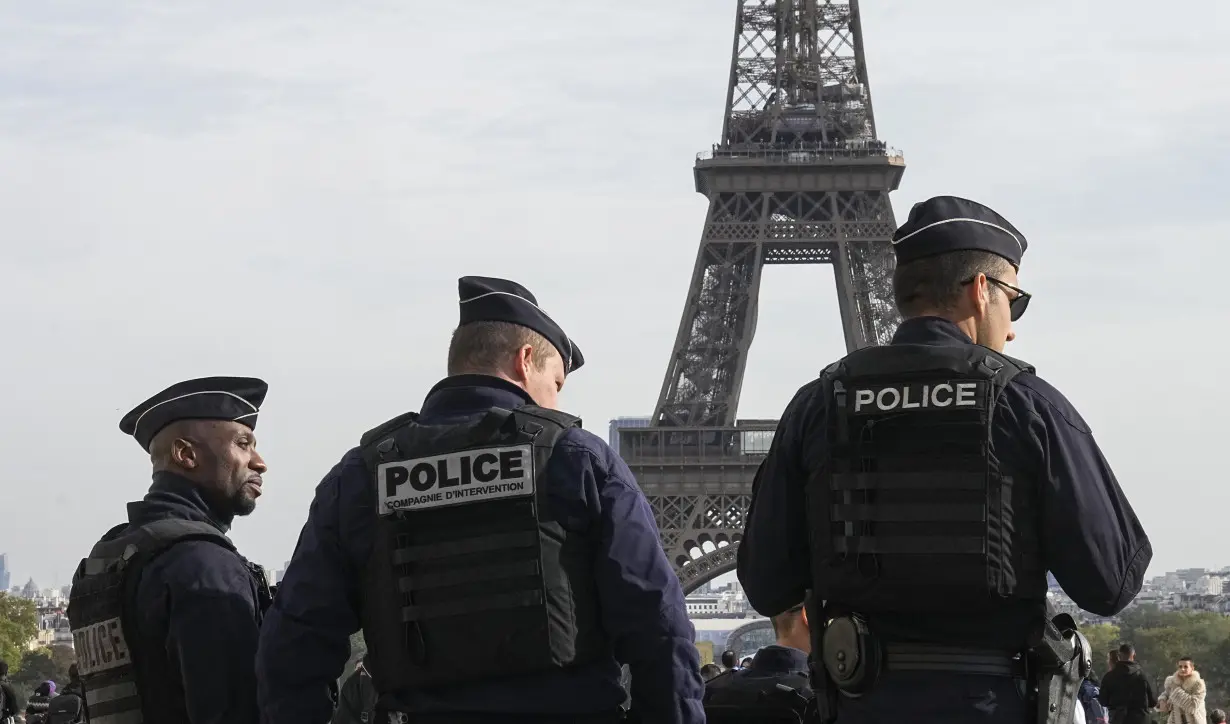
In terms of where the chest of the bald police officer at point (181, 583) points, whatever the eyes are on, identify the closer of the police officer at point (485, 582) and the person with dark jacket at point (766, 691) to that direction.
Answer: the person with dark jacket

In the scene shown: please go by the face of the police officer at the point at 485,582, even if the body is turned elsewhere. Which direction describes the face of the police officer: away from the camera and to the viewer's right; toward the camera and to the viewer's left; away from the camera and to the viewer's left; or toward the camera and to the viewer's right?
away from the camera and to the viewer's right

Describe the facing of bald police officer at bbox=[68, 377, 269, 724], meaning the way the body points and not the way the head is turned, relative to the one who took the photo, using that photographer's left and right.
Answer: facing away from the viewer and to the right of the viewer

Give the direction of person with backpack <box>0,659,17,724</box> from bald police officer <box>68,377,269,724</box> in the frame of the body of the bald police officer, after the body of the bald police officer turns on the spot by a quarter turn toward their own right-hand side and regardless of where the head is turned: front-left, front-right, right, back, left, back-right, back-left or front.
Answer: back-left

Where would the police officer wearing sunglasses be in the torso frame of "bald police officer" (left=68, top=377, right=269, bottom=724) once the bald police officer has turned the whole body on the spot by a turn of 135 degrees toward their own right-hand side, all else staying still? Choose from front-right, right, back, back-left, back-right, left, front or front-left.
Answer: front-left

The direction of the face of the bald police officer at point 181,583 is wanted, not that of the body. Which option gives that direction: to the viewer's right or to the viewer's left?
to the viewer's right

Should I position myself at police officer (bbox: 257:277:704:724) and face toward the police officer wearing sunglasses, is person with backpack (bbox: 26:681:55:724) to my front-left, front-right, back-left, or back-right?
back-left

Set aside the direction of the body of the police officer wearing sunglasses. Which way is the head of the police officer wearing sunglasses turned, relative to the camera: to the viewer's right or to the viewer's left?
to the viewer's right

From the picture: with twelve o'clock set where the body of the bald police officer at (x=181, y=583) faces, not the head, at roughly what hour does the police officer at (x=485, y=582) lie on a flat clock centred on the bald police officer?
The police officer is roughly at 3 o'clock from the bald police officer.

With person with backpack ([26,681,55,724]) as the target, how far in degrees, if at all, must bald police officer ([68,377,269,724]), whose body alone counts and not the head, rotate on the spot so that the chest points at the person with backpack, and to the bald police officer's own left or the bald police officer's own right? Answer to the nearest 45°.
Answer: approximately 45° to the bald police officer's own left
